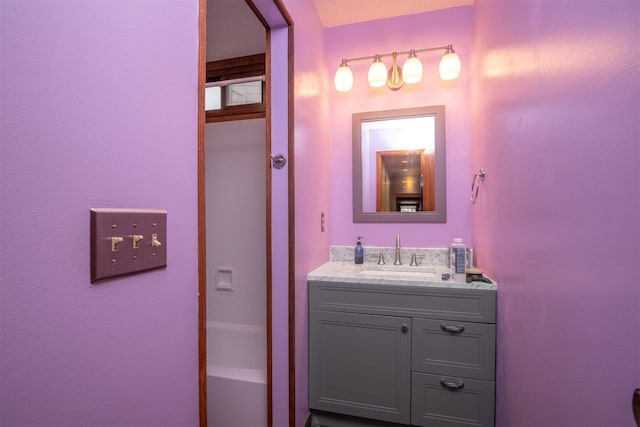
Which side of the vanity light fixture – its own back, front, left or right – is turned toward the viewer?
front

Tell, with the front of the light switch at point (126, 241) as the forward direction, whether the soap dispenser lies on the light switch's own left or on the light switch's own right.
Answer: on the light switch's own left

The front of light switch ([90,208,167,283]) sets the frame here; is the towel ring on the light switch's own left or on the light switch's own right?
on the light switch's own left

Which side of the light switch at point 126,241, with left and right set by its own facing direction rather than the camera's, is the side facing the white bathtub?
left

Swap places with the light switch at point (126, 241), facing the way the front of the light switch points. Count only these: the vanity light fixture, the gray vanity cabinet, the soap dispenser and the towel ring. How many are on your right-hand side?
0

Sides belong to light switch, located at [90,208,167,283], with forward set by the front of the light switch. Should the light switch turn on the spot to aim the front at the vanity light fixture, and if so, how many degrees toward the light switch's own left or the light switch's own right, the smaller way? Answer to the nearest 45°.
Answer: approximately 90° to the light switch's own left

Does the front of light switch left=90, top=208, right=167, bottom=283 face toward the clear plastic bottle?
no

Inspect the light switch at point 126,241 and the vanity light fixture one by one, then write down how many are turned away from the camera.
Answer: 0

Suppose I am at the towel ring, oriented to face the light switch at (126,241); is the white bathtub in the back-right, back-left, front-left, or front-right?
front-right
